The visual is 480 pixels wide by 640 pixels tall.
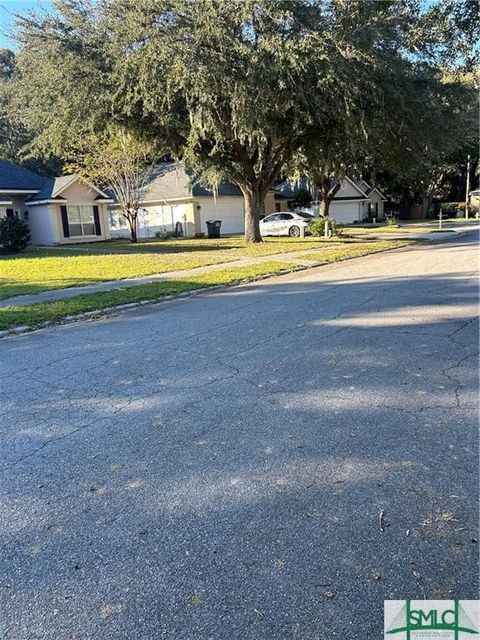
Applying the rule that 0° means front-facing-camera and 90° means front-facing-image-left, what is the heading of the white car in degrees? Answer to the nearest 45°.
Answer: approximately 135°

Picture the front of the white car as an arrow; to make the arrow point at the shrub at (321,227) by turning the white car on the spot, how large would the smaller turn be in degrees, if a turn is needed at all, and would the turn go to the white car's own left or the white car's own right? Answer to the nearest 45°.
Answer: approximately 180°

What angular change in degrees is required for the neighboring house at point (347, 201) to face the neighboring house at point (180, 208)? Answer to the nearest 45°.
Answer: approximately 90° to its right

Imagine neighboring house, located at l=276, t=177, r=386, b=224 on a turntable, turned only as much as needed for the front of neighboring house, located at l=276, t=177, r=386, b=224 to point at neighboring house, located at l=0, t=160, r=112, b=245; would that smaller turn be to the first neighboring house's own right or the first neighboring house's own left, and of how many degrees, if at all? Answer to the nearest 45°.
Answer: approximately 90° to the first neighboring house's own right

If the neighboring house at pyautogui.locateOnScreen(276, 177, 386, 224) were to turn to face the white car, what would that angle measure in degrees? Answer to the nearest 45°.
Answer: approximately 45° to its right

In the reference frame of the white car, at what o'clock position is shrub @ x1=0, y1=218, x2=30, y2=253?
The shrub is roughly at 9 o'clock from the white car.

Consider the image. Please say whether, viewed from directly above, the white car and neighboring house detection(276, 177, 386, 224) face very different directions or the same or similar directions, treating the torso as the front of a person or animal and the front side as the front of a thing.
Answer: very different directions

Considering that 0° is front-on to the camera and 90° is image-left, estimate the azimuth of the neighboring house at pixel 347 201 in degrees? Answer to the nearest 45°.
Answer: approximately 315°

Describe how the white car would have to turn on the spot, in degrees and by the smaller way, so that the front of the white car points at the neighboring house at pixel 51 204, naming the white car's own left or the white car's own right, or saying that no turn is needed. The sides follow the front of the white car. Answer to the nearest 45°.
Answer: approximately 45° to the white car's own left

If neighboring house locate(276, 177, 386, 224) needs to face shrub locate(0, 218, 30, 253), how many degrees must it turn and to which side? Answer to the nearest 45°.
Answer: approximately 90° to its right
